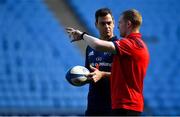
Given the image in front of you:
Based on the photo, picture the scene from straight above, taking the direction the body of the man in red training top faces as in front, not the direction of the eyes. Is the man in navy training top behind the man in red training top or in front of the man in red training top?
in front

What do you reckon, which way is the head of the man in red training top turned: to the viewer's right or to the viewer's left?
to the viewer's left

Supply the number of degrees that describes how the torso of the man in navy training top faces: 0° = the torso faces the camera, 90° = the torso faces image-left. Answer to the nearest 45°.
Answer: approximately 0°

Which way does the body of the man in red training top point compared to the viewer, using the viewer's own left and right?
facing away from the viewer and to the left of the viewer

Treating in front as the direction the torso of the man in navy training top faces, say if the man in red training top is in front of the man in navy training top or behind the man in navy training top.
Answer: in front

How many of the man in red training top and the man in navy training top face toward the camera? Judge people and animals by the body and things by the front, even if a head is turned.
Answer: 1
